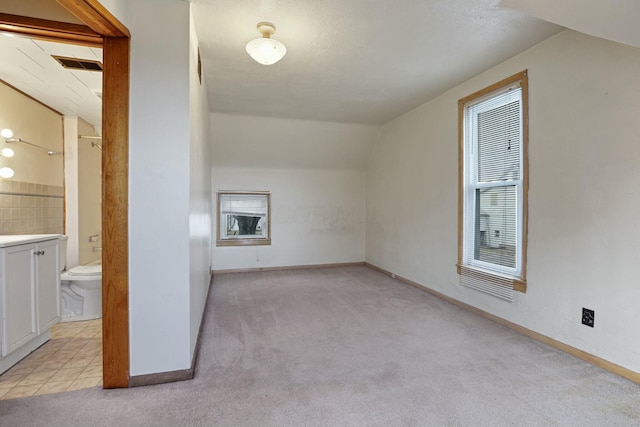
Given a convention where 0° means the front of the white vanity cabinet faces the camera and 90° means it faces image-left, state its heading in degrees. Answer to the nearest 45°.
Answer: approximately 315°

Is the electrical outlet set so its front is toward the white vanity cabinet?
yes

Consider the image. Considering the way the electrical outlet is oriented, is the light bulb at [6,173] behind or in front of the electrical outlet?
in front

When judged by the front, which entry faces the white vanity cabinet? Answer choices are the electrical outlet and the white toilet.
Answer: the electrical outlet

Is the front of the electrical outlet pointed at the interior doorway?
yes

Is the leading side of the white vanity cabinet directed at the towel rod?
no

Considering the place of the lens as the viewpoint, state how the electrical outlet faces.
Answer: facing the viewer and to the left of the viewer

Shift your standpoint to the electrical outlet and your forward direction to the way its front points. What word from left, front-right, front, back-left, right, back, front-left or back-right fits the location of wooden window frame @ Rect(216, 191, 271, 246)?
front-right
